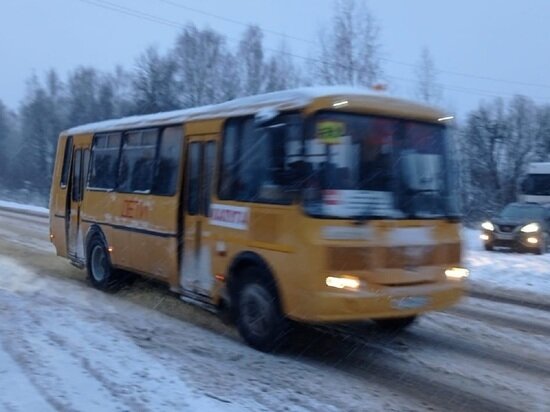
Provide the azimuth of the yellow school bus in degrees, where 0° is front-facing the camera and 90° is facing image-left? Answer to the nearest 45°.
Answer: approximately 315°

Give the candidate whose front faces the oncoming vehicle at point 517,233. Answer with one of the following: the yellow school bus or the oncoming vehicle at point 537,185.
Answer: the oncoming vehicle at point 537,185

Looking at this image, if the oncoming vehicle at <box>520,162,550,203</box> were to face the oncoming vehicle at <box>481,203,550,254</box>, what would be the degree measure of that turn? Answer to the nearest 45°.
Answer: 0° — it already faces it

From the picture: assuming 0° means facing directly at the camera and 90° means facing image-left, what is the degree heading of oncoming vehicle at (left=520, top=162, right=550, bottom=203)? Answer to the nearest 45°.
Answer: approximately 0°

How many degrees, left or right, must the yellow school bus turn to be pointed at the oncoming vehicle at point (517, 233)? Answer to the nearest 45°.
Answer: approximately 90° to its left

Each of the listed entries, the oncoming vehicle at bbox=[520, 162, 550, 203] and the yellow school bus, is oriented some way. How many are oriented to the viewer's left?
0

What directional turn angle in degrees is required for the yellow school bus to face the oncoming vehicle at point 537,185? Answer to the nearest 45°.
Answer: approximately 90° to its left
